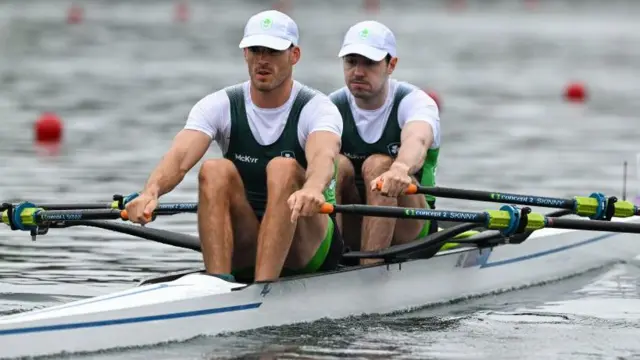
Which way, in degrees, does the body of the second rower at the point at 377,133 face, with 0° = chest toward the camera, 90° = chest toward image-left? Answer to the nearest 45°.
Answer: approximately 45°

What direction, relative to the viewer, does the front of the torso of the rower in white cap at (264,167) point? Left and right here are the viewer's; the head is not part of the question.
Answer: facing the viewer and to the left of the viewer

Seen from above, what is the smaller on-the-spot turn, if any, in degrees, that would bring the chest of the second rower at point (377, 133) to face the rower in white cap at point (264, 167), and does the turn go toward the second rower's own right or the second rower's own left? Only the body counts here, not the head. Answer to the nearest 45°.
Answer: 0° — they already face them

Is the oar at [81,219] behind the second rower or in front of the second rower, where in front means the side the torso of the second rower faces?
in front

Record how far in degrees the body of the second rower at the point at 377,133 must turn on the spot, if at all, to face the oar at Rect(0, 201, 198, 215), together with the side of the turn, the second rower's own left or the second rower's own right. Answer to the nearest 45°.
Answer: approximately 45° to the second rower's own right

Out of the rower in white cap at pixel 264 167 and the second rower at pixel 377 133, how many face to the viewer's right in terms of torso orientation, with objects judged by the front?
0

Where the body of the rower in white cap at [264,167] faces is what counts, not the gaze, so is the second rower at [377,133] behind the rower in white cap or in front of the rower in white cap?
behind
